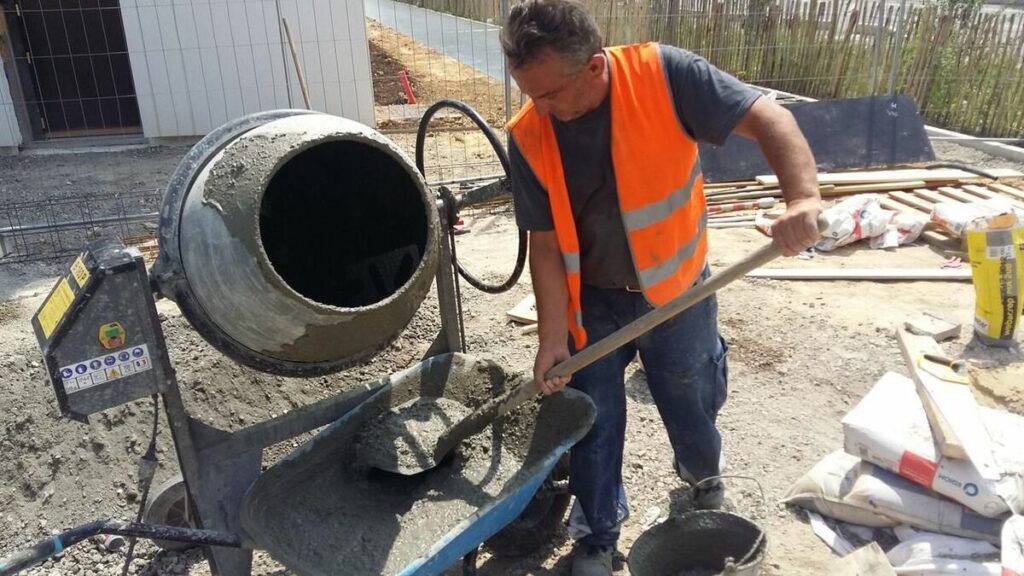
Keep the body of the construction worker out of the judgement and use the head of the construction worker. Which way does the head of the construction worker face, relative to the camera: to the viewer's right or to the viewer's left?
to the viewer's left

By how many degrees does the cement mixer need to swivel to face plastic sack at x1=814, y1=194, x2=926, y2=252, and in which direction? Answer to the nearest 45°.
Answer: approximately 90° to its left

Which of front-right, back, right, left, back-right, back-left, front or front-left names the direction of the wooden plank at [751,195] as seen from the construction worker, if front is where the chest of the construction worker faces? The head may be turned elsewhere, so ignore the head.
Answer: back-right

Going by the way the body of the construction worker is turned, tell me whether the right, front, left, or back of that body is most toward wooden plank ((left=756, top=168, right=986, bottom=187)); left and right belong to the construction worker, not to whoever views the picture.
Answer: back

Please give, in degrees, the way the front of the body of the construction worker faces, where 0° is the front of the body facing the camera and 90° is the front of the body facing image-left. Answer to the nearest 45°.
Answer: approximately 45°

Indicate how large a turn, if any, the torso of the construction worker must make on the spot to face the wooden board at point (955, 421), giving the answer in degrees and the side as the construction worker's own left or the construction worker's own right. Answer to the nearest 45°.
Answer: approximately 135° to the construction worker's own left

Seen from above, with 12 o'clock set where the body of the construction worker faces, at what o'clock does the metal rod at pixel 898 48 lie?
The metal rod is roughly at 5 o'clock from the construction worker.

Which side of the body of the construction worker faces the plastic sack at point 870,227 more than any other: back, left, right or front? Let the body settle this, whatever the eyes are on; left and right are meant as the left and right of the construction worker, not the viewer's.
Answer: back

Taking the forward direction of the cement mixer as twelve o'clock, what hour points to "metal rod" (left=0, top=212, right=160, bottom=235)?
The metal rod is roughly at 7 o'clock from the cement mixer.

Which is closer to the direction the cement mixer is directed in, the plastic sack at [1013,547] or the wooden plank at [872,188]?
the plastic sack

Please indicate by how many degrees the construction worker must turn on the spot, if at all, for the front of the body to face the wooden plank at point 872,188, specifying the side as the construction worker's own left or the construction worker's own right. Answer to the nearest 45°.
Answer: approximately 135° to the construction worker's own right

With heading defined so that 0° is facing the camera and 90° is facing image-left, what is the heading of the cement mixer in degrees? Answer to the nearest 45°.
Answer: approximately 315°

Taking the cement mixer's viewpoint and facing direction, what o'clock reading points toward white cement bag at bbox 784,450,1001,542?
The white cement bag is roughly at 11 o'clock from the cement mixer.
